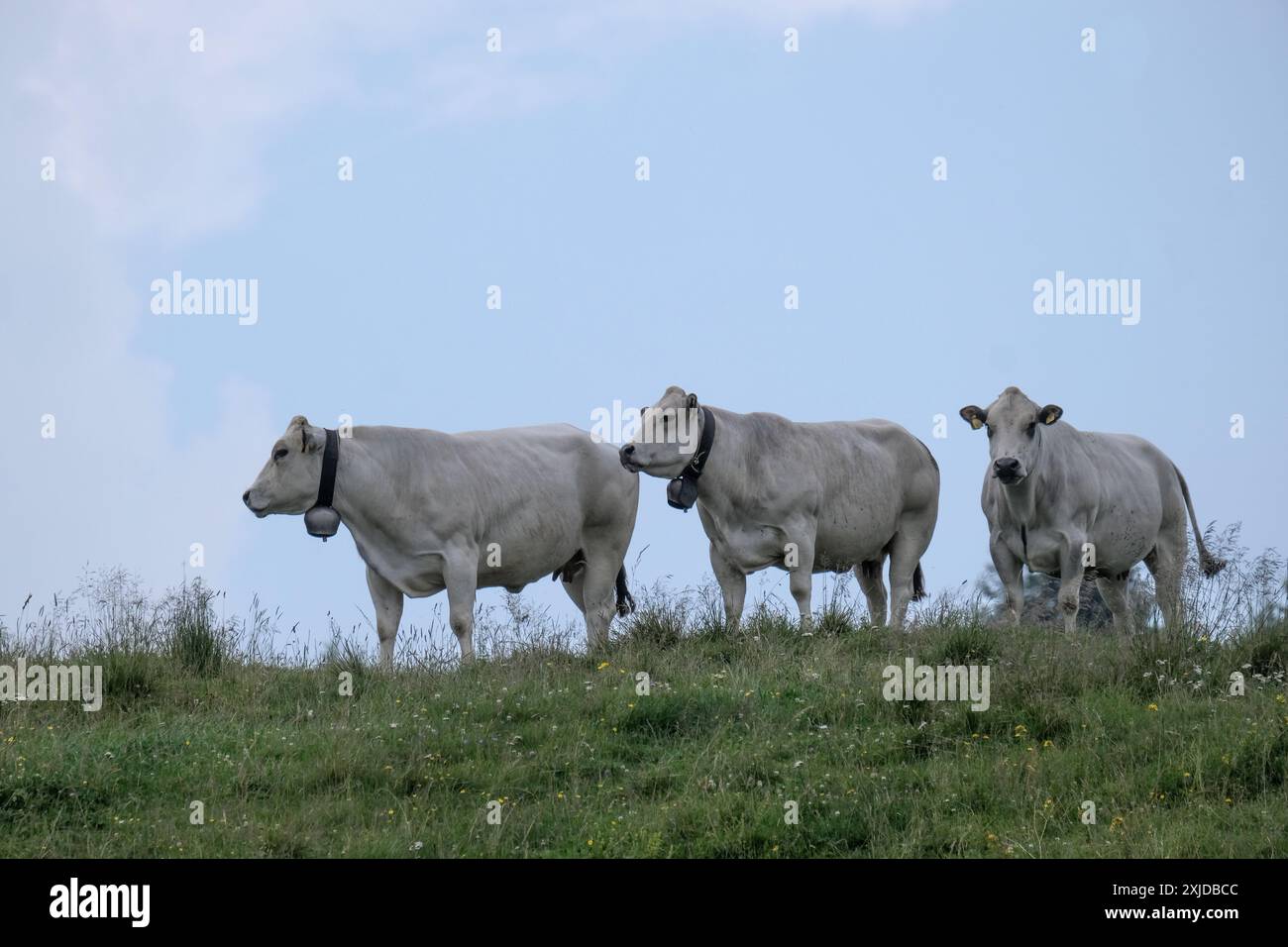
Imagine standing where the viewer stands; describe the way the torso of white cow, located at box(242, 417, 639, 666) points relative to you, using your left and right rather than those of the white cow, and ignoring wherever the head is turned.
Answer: facing to the left of the viewer

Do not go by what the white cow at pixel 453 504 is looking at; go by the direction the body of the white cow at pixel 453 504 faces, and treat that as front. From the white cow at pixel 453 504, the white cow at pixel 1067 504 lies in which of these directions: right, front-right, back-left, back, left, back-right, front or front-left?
back

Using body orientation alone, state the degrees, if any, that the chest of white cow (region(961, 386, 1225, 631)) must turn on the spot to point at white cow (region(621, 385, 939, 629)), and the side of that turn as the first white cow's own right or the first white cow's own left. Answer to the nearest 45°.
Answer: approximately 45° to the first white cow's own right

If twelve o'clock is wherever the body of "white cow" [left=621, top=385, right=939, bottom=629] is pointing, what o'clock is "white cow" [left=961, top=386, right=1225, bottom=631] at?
"white cow" [left=961, top=386, right=1225, bottom=631] is roughly at 7 o'clock from "white cow" [left=621, top=385, right=939, bottom=629].

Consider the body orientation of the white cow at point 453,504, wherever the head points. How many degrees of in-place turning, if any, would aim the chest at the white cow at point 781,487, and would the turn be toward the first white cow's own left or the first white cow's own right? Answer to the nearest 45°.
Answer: approximately 180°

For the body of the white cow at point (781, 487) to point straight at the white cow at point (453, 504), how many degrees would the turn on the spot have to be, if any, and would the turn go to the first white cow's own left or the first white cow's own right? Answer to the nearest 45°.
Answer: approximately 45° to the first white cow's own right
